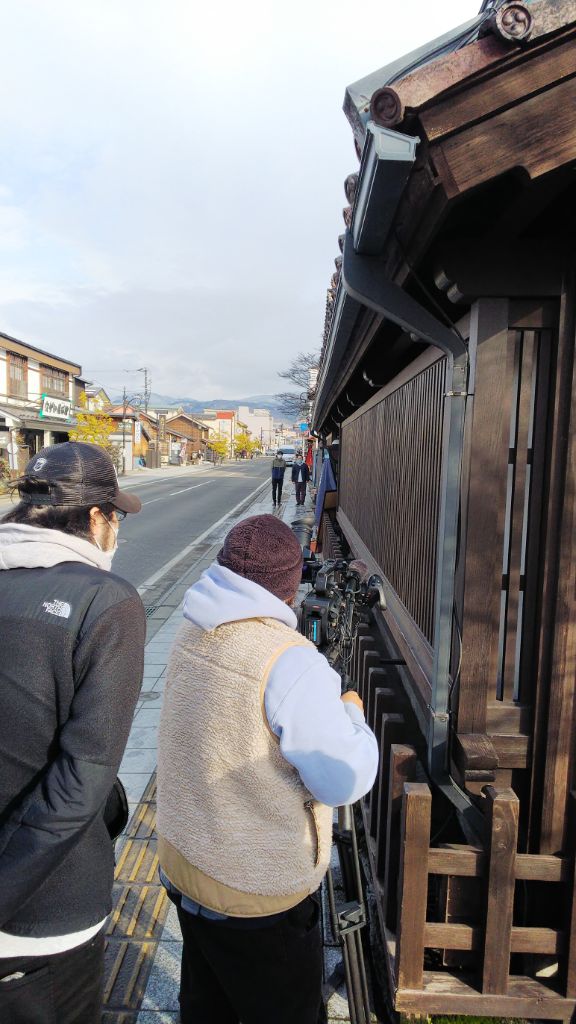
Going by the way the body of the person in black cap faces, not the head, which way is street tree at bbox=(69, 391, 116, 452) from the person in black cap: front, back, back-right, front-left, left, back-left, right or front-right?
front-left

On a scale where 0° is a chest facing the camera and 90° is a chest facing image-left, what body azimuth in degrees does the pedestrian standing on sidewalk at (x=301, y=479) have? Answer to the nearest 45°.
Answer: approximately 0°

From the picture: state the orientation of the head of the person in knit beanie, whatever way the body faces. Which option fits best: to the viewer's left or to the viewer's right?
to the viewer's right

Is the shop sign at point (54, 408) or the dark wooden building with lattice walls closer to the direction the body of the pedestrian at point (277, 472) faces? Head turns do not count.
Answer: the dark wooden building with lattice walls

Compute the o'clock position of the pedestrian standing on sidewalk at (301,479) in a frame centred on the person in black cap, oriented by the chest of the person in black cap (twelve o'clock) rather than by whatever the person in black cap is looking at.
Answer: The pedestrian standing on sidewalk is roughly at 11 o'clock from the person in black cap.

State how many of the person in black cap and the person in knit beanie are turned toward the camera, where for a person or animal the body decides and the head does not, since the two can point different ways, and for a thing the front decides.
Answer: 0

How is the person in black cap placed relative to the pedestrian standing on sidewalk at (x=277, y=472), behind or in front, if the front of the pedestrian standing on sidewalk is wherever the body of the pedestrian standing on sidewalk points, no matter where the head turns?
in front

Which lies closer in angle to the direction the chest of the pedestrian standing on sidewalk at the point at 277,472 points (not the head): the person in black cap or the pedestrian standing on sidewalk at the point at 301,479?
the person in black cap

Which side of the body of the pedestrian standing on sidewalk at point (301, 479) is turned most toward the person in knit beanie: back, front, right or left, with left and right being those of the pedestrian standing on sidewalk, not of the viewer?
front

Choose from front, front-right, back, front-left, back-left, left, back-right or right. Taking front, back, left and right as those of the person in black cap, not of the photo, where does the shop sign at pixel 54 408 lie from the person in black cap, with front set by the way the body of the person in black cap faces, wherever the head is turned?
front-left

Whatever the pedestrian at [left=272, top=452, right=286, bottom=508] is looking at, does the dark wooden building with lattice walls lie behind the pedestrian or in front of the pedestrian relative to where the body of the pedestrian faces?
in front
